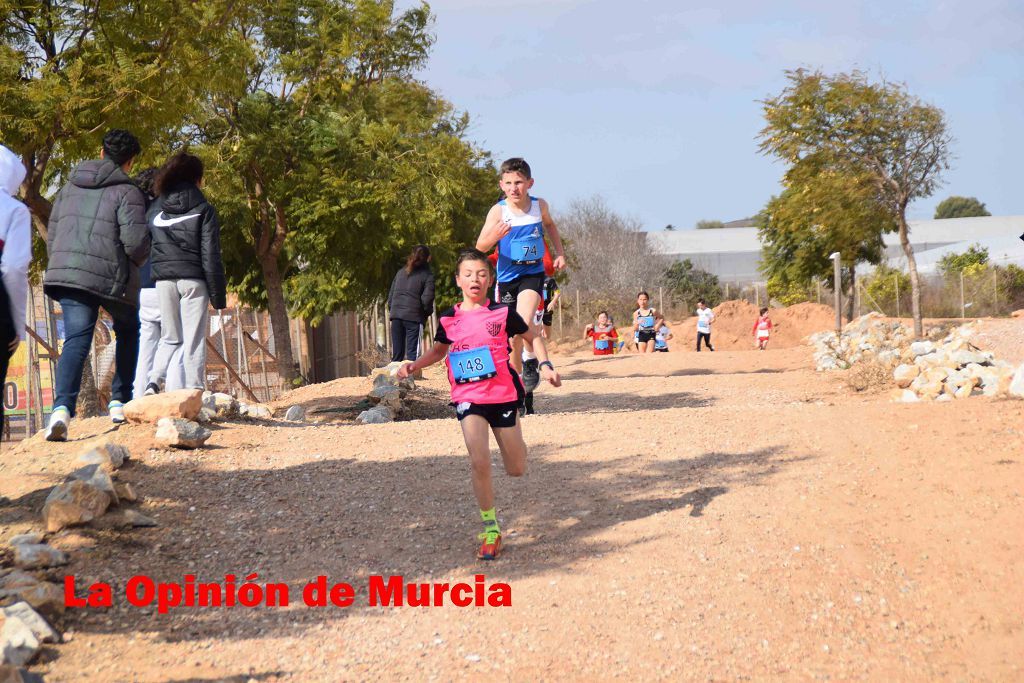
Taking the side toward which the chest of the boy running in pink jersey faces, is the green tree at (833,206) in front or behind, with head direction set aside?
behind

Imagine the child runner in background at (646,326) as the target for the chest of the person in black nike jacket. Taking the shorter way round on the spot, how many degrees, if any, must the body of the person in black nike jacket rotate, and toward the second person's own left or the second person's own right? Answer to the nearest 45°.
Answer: approximately 45° to the second person's own right

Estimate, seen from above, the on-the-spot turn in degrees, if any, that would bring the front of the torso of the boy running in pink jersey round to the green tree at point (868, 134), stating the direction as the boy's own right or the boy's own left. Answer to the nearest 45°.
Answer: approximately 135° to the boy's own left

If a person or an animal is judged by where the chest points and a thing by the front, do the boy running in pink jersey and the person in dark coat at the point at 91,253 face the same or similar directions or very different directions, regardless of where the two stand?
very different directions

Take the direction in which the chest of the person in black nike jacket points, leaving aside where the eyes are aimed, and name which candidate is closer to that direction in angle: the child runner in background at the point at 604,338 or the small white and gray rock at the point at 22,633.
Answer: the child runner in background

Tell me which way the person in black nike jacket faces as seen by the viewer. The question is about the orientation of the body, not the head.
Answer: away from the camera

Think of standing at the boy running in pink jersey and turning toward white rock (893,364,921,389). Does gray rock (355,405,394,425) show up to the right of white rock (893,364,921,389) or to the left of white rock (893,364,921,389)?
left

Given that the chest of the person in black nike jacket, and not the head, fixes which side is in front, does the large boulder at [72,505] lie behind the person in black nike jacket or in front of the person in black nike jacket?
behind

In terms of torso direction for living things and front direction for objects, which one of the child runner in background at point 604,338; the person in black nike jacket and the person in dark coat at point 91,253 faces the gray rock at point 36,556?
the child runner in background

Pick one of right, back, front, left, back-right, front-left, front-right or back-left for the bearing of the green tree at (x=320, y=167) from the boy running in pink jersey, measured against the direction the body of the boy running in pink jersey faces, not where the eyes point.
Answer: back

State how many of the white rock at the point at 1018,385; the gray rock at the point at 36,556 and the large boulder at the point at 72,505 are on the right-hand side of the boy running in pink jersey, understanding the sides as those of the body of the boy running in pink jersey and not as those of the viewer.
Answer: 2

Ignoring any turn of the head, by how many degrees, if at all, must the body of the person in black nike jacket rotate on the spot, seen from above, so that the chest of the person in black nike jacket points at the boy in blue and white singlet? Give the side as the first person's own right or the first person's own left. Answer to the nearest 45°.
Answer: approximately 90° to the first person's own right
